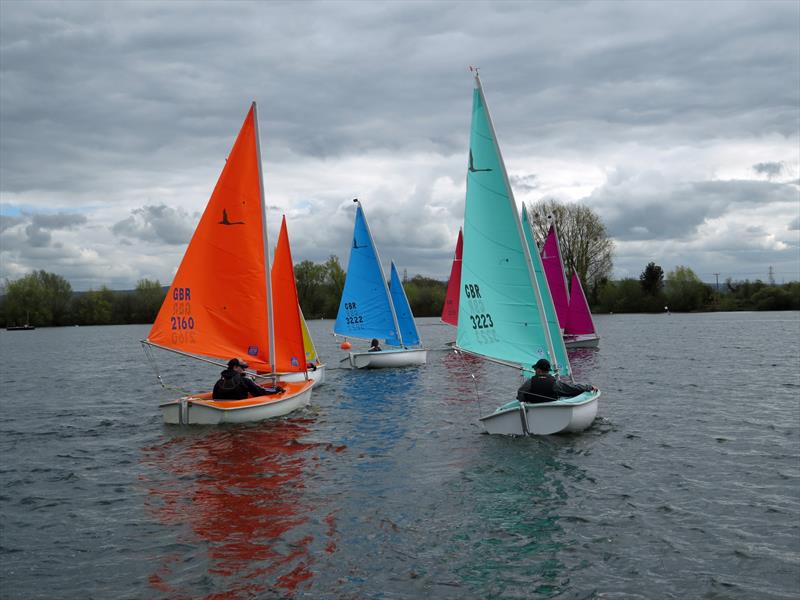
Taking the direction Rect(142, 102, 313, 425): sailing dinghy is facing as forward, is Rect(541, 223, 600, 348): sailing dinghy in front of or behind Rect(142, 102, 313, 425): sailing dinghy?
in front

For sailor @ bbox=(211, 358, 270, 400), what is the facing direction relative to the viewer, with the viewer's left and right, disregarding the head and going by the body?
facing away from the viewer and to the right of the viewer

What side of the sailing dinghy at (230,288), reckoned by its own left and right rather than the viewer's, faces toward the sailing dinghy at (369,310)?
front

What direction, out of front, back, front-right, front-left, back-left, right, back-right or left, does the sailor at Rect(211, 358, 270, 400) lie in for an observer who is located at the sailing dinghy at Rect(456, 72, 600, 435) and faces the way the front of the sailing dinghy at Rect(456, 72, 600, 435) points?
back-left

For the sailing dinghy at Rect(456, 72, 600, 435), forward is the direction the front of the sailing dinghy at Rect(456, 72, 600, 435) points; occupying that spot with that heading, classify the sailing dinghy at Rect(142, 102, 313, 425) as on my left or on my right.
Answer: on my left

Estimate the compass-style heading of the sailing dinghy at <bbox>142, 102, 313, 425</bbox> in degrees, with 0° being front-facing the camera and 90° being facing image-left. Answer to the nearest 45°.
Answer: approximately 225°

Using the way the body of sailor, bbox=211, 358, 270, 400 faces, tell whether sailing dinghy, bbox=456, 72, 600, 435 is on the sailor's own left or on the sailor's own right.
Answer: on the sailor's own right

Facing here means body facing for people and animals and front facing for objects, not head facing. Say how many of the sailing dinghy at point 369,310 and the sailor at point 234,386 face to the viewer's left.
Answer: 0

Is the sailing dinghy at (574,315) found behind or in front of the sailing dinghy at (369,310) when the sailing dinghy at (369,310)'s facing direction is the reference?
in front

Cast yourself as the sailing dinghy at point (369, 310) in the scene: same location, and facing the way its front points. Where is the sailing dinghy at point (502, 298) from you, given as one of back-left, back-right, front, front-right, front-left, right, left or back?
right

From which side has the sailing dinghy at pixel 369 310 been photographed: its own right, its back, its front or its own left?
right

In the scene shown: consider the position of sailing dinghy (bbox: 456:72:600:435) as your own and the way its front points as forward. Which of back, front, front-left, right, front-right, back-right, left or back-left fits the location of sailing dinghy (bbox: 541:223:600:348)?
front-left
